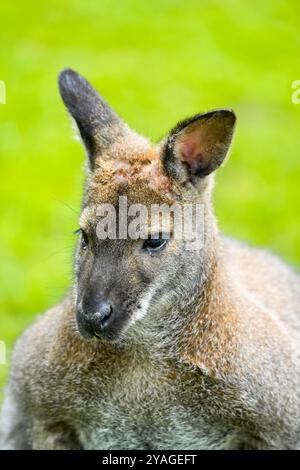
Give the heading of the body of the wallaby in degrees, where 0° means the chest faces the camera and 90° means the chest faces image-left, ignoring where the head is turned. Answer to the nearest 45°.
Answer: approximately 45°
